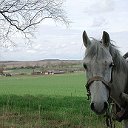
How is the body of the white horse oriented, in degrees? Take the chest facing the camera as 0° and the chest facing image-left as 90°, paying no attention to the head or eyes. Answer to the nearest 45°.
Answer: approximately 45°
